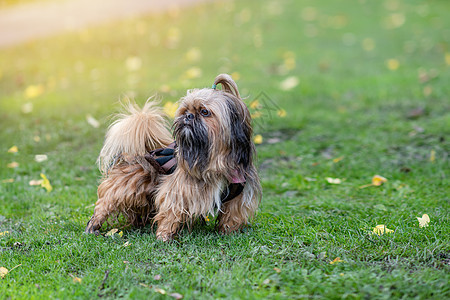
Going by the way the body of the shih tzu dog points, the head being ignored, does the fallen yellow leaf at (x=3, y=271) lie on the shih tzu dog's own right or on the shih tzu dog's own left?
on the shih tzu dog's own right

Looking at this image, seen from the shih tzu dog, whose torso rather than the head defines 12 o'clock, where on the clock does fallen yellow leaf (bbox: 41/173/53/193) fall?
The fallen yellow leaf is roughly at 6 o'clock from the shih tzu dog.

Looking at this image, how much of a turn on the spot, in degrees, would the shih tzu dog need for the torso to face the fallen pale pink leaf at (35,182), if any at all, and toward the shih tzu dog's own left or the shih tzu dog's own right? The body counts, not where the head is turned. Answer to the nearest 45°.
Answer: approximately 180°

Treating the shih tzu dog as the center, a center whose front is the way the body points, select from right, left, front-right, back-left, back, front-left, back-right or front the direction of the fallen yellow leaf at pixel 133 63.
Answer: back-left

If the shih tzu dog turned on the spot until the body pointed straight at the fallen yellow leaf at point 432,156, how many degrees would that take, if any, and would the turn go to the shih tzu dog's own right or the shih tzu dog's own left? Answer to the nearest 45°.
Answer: approximately 90° to the shih tzu dog's own left

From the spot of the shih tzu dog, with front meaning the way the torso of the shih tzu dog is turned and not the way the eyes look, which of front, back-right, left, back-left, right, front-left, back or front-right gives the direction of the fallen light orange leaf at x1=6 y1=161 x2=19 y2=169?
back

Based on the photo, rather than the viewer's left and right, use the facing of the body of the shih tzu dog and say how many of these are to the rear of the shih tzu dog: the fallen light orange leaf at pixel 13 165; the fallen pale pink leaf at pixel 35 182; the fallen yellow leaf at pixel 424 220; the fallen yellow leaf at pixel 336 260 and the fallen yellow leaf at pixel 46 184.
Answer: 3

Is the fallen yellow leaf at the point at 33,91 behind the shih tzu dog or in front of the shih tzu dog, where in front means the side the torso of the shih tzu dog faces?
behind

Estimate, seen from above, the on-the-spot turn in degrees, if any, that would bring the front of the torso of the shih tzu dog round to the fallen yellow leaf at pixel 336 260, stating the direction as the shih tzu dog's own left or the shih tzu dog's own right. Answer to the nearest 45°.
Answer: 0° — it already faces it

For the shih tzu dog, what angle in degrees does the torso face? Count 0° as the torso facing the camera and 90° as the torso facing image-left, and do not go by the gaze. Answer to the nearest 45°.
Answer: approximately 315°
